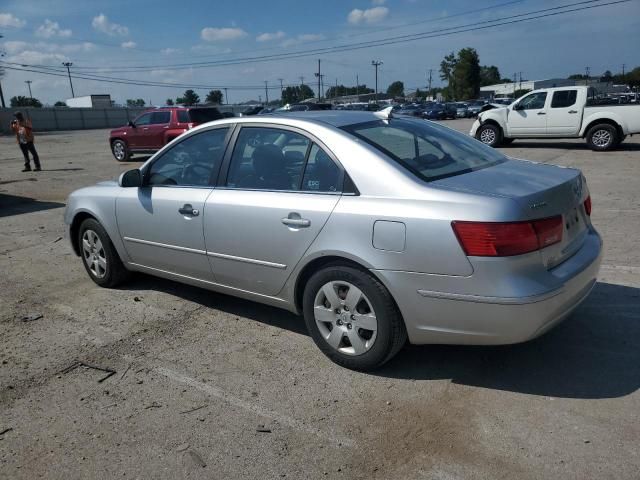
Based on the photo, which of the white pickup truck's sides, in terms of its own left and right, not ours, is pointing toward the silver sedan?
left

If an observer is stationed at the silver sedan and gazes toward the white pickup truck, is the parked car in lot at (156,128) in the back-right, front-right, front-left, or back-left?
front-left

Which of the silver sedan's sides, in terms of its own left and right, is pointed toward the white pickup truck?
right

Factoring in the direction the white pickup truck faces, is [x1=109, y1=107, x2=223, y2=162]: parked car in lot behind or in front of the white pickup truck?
in front

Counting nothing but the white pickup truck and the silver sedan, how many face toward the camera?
0

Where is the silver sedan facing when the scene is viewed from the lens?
facing away from the viewer and to the left of the viewer

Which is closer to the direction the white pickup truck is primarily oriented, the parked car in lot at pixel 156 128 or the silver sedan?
the parked car in lot

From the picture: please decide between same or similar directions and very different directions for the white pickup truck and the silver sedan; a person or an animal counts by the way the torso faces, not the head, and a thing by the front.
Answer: same or similar directions

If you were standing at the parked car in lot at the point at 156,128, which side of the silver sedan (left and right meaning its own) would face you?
front

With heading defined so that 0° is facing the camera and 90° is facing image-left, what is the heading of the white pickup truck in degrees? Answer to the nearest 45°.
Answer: approximately 90°

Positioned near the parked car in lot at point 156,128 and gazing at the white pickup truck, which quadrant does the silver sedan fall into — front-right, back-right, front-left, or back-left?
front-right

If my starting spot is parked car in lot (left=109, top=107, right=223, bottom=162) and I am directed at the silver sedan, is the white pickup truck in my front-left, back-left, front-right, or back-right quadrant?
front-left

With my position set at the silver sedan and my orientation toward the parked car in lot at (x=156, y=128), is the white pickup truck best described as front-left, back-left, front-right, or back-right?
front-right

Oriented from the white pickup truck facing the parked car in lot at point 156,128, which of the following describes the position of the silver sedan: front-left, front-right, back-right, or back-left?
front-left
